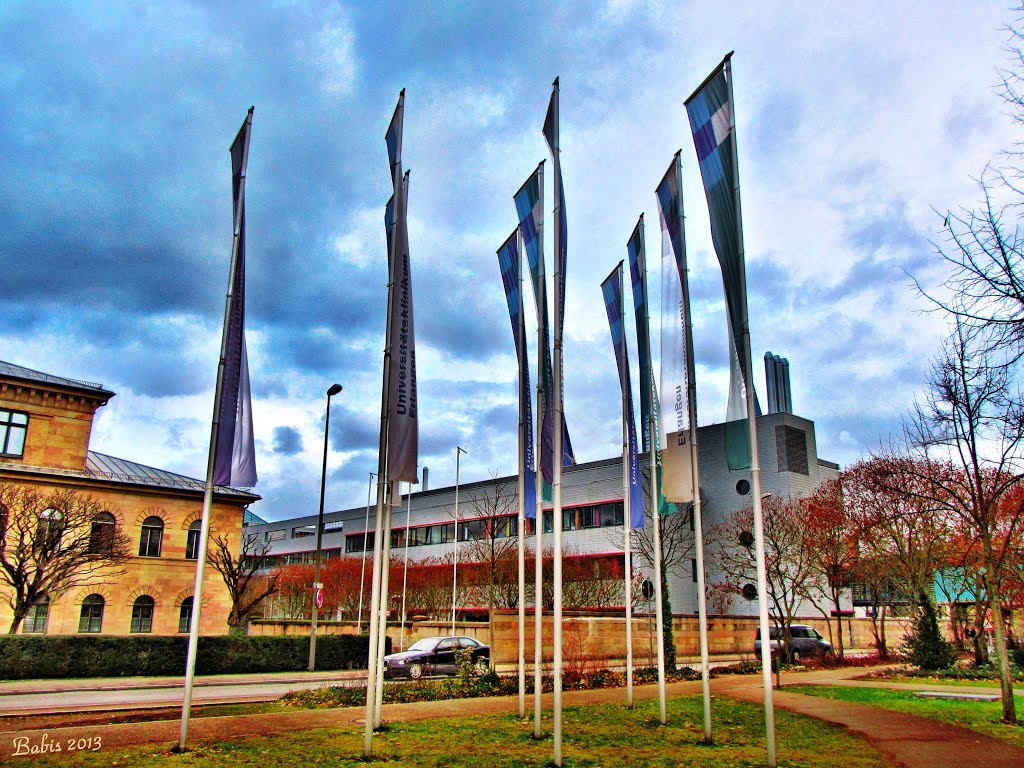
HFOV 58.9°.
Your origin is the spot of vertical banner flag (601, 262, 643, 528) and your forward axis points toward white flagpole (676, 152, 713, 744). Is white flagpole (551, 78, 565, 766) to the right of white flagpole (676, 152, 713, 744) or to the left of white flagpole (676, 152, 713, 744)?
right

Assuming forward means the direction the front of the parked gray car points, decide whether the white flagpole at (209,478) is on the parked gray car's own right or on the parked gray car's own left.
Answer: on the parked gray car's own right

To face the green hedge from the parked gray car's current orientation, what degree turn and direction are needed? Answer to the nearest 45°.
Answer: approximately 135° to its right

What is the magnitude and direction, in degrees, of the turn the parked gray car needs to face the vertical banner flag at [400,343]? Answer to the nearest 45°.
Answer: approximately 90° to its right
